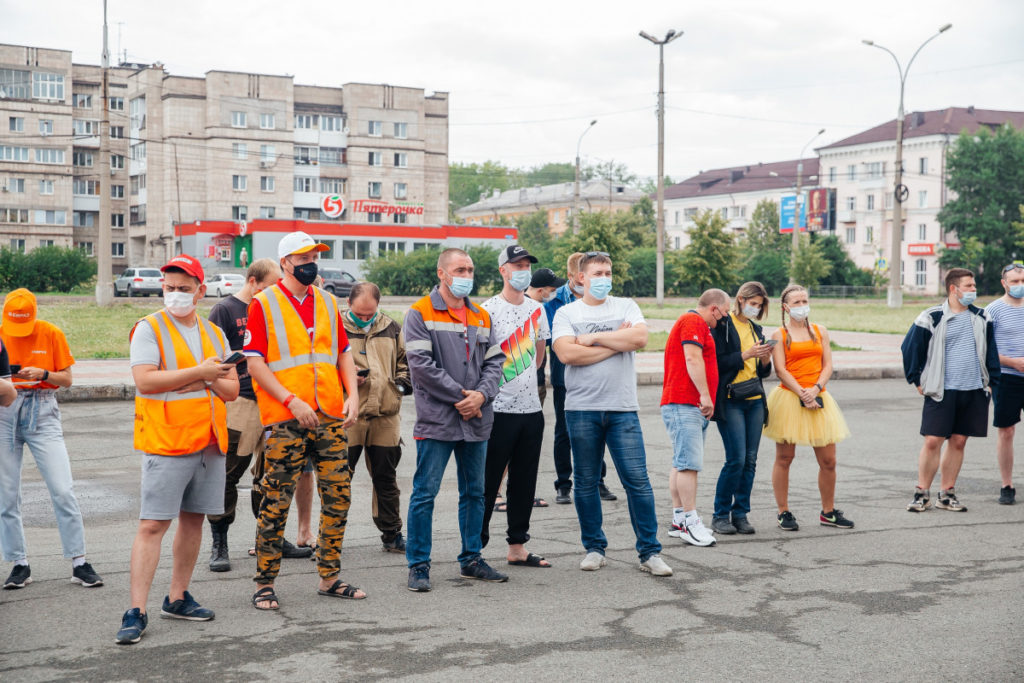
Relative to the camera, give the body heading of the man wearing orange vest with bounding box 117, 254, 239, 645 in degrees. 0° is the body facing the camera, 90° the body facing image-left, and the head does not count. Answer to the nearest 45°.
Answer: approximately 315°

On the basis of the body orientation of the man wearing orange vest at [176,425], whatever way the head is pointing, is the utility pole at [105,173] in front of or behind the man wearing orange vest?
behind

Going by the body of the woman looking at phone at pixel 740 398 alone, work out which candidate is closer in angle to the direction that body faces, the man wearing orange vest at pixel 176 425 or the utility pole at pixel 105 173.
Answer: the man wearing orange vest

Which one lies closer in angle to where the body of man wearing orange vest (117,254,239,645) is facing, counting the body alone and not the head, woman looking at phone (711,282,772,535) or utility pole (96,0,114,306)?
the woman looking at phone

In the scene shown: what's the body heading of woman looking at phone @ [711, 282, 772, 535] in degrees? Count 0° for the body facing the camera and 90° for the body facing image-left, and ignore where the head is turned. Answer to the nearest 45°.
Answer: approximately 315°

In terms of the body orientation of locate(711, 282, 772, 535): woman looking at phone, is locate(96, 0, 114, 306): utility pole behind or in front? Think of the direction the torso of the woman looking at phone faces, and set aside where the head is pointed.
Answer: behind

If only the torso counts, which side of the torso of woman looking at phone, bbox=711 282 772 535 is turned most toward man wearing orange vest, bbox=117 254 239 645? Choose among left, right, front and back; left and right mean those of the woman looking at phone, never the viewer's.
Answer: right

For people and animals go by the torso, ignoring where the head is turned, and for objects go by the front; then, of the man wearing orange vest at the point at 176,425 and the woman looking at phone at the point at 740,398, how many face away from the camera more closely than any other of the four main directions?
0

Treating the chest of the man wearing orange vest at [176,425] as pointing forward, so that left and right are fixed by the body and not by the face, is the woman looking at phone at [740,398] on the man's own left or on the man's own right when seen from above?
on the man's own left

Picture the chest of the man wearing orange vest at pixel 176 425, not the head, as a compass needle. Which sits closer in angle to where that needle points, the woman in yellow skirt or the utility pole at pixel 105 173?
the woman in yellow skirt
